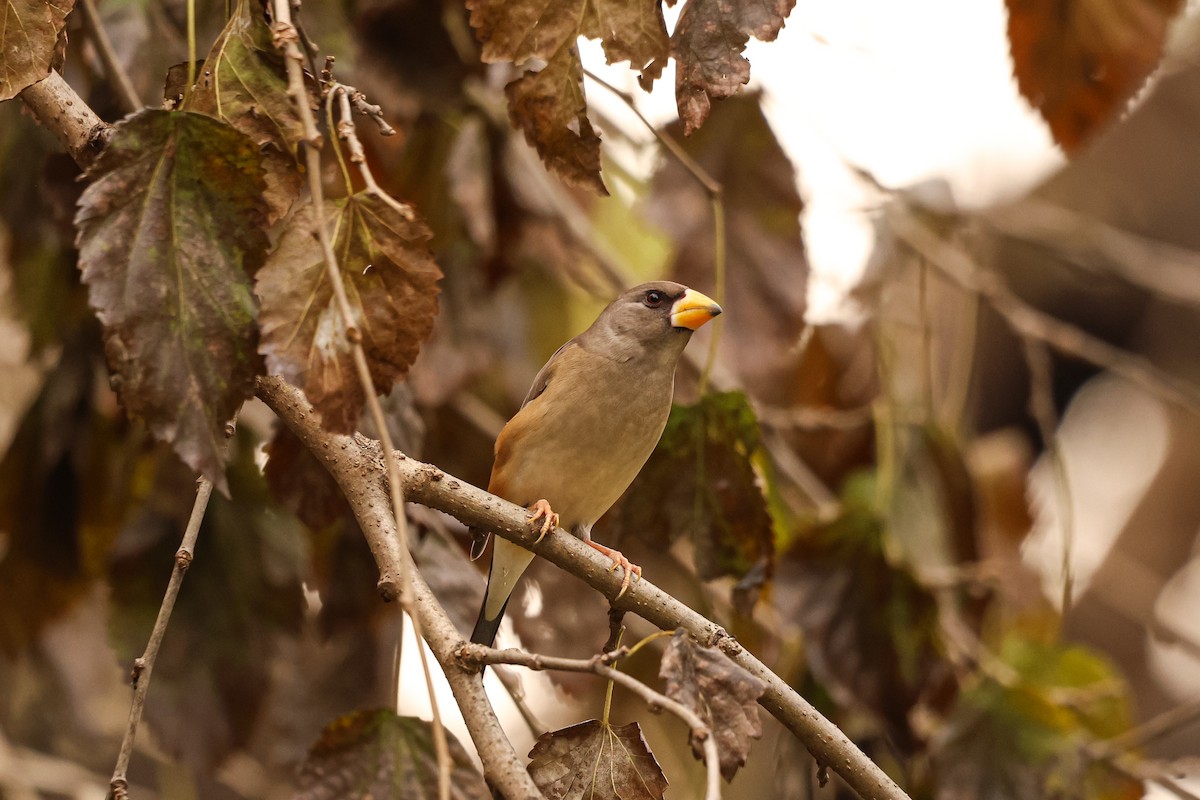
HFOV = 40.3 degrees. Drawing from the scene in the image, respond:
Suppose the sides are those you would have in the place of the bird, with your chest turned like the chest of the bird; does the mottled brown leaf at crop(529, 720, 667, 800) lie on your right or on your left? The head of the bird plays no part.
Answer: on your right

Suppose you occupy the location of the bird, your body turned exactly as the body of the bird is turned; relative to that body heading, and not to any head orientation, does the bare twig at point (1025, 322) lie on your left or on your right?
on your left

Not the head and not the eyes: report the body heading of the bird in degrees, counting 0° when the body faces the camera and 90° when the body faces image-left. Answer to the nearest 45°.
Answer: approximately 315°
